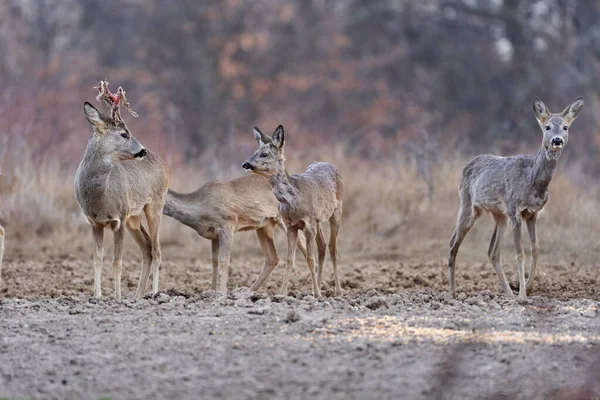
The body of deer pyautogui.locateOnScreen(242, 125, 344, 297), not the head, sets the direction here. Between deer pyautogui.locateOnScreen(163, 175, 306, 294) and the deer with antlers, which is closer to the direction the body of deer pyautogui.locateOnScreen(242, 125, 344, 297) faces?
the deer with antlers

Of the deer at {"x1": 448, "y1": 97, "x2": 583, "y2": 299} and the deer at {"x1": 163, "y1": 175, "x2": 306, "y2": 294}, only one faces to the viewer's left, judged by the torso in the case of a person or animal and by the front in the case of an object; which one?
the deer at {"x1": 163, "y1": 175, "x2": 306, "y2": 294}

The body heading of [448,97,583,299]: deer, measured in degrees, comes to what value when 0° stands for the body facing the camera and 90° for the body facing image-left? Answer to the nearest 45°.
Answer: approximately 315°

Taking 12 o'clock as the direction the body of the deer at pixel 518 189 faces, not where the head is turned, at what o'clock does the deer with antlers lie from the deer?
The deer with antlers is roughly at 4 o'clock from the deer.

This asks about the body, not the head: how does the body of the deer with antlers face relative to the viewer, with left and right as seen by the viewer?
facing the viewer and to the left of the viewer

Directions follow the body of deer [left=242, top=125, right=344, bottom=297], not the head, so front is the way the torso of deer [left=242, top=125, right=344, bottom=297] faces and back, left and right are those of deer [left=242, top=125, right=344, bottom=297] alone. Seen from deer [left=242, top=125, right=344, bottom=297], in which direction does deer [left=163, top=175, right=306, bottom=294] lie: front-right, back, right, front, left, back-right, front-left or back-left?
right

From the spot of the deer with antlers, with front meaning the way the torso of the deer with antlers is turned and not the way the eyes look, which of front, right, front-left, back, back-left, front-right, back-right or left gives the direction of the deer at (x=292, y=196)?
back-left

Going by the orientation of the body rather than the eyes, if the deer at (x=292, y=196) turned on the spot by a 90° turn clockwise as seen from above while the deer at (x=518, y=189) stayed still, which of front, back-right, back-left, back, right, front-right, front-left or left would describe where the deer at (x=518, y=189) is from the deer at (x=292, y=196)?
back-right

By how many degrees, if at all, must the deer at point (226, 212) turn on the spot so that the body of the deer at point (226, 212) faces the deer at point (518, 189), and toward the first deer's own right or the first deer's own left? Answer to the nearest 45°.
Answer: approximately 180°

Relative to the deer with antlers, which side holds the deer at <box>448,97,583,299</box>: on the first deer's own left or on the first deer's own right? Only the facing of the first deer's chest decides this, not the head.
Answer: on the first deer's own left
